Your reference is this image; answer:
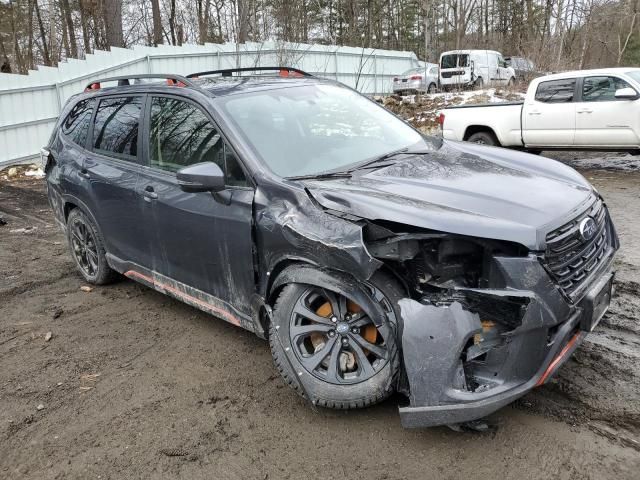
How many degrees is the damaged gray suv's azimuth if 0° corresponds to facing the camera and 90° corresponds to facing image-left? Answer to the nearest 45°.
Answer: approximately 315°

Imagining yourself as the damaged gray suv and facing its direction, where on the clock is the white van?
The white van is roughly at 8 o'clock from the damaged gray suv.

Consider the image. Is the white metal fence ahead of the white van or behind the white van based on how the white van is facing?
behind

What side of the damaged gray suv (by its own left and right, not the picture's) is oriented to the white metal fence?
back

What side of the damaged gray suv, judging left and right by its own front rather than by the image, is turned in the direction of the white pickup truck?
left

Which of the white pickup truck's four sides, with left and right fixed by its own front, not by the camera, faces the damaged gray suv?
right

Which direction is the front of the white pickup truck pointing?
to the viewer's right

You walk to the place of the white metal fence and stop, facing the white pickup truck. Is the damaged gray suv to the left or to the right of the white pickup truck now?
right

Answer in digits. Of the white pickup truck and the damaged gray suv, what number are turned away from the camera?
0
